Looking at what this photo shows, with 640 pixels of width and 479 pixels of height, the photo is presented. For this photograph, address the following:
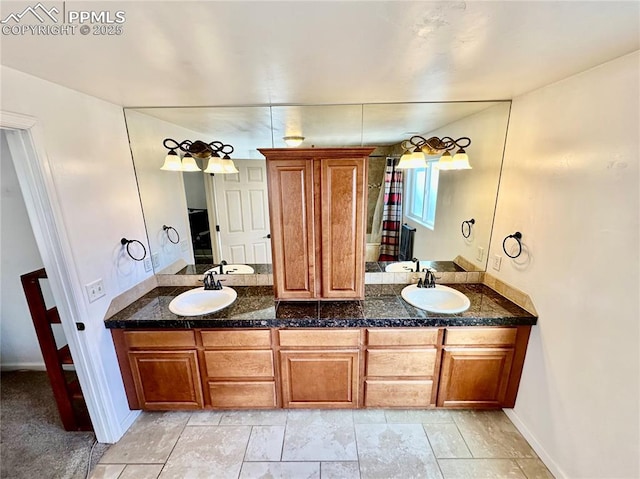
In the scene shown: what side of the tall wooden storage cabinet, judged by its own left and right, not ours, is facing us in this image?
front

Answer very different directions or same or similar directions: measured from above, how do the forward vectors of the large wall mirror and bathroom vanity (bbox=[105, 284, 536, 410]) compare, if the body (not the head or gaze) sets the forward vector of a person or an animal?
same or similar directions

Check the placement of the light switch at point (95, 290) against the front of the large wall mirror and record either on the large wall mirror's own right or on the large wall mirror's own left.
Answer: on the large wall mirror's own right

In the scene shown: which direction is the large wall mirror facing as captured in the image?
toward the camera

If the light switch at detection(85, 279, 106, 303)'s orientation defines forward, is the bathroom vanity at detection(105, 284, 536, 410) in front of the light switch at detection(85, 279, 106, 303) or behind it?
in front

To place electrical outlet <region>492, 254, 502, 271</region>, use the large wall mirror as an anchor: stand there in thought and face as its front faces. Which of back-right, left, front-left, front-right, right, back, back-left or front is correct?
left

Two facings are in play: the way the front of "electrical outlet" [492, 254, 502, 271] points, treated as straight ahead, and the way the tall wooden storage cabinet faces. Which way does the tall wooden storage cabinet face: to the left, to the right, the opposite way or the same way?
to the left

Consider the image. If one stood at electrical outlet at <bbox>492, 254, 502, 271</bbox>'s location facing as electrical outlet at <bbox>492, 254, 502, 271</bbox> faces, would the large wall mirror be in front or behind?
in front

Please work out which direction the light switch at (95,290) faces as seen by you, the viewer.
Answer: facing the viewer and to the right of the viewer

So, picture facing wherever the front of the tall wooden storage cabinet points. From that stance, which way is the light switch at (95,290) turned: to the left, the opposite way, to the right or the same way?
to the left

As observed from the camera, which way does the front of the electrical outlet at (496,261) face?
facing the viewer and to the left of the viewer

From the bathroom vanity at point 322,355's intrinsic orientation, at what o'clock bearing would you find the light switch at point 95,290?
The light switch is roughly at 3 o'clock from the bathroom vanity.
